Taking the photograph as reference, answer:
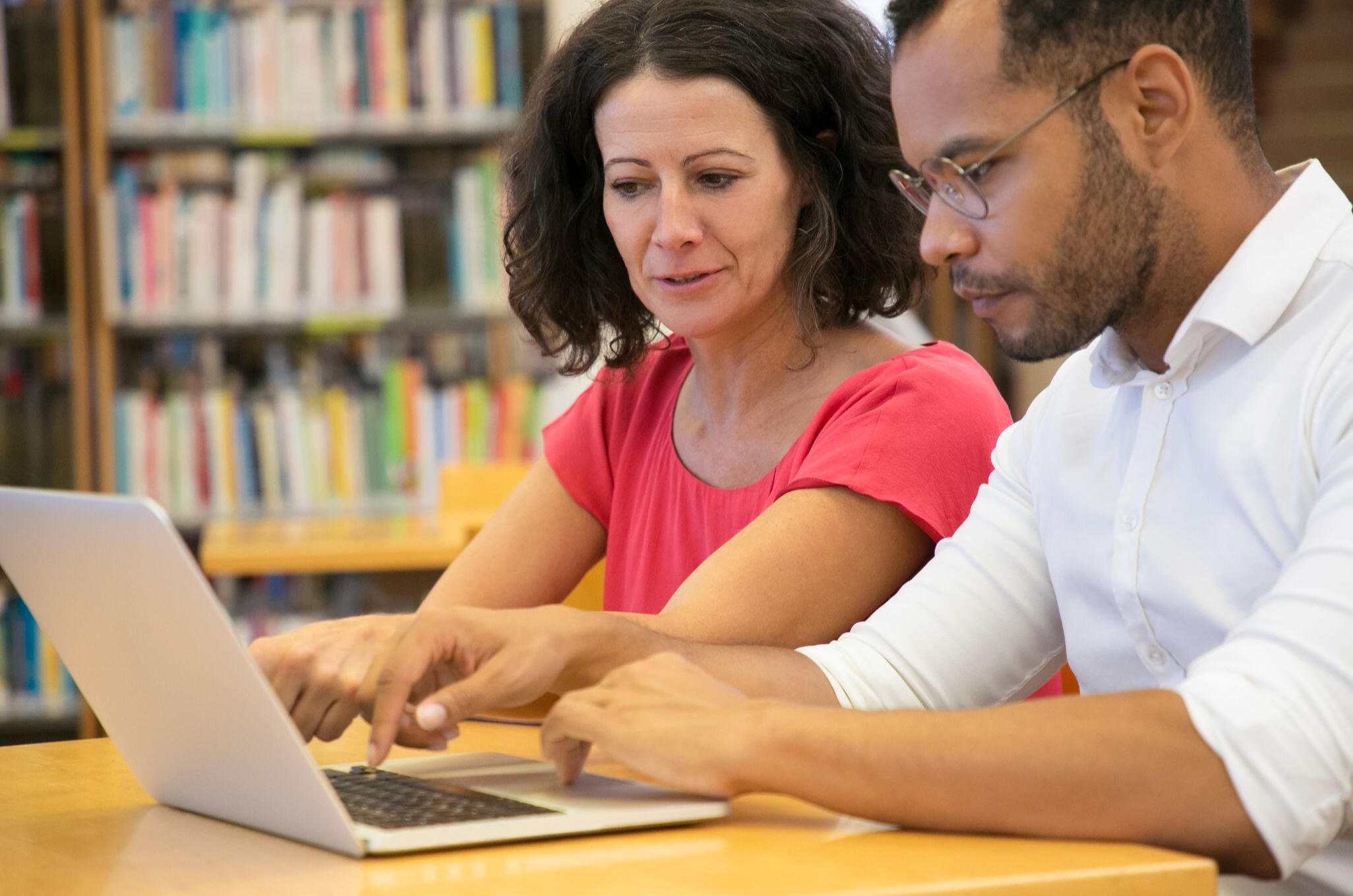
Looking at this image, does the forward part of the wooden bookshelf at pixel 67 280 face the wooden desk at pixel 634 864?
yes

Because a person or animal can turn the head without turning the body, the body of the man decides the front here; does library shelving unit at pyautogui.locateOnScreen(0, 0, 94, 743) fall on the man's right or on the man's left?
on the man's right

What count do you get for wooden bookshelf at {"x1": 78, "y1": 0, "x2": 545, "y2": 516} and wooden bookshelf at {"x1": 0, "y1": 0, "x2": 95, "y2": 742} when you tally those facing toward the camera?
2

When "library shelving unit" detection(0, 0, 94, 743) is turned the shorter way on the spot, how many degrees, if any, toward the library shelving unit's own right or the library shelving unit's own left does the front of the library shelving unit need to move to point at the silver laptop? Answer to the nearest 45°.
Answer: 0° — it already faces it

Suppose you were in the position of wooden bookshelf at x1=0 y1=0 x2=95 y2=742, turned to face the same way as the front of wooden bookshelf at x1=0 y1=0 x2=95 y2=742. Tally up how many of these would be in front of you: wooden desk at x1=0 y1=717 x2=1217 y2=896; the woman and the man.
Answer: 3

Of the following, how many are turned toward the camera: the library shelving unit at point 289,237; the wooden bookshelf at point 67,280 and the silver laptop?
2

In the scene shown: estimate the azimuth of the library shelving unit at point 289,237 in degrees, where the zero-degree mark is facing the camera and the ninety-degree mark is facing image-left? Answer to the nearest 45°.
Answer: approximately 0°

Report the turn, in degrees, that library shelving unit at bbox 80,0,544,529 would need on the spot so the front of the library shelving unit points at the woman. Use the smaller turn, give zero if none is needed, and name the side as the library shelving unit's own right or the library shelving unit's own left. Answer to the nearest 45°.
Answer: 0° — it already faces them

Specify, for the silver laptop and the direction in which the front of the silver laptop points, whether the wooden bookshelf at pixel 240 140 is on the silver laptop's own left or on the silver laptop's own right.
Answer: on the silver laptop's own left

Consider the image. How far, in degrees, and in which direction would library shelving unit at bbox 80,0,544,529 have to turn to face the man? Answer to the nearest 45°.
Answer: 0° — it already faces them
